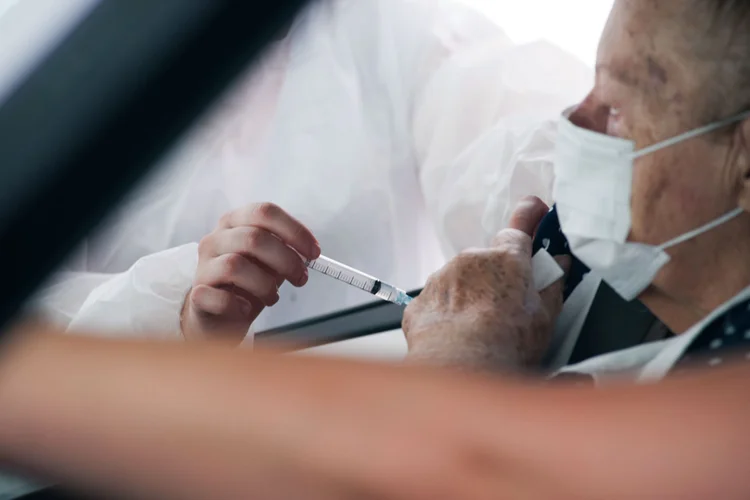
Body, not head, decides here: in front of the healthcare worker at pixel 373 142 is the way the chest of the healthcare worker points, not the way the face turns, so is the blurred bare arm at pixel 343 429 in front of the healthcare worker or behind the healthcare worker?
in front

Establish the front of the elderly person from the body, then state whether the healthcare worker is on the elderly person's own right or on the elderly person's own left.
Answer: on the elderly person's own right

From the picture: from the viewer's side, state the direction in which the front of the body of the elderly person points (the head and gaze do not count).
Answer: to the viewer's left

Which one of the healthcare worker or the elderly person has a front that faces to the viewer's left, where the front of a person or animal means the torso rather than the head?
the elderly person

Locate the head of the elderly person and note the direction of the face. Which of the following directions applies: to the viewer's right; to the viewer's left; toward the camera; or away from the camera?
to the viewer's left
